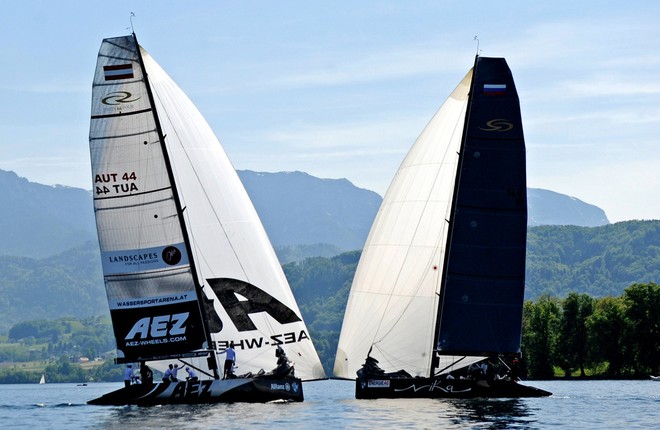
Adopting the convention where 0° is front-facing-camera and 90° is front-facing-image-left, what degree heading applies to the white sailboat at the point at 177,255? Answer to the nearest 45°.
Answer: approximately 270°
